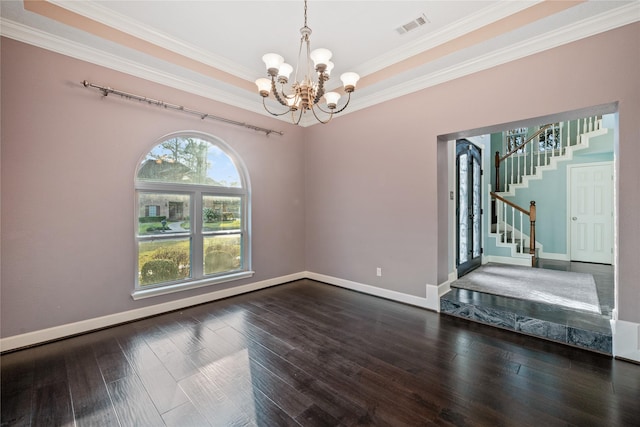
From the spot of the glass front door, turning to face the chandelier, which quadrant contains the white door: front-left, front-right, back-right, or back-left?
back-left

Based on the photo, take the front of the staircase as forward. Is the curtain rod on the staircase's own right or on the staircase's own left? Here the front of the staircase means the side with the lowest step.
on the staircase's own right

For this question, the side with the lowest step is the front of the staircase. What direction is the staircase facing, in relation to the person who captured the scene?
facing the viewer and to the right of the viewer

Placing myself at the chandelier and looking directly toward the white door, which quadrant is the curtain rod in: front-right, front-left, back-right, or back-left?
back-left

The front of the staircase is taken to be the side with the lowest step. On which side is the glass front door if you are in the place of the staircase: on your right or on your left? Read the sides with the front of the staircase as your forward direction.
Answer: on your right
